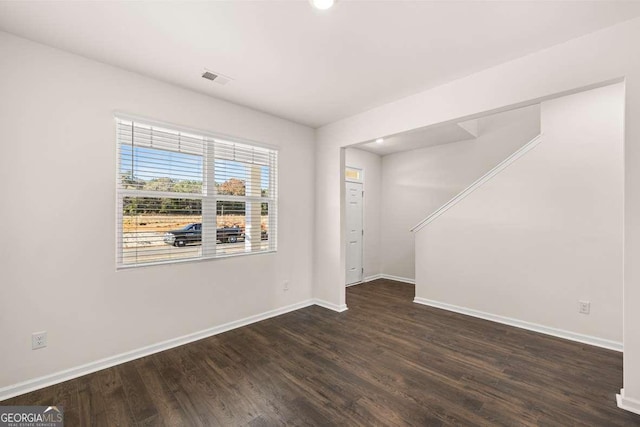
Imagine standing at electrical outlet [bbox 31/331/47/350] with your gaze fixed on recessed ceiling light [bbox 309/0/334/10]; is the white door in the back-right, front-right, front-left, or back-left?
front-left

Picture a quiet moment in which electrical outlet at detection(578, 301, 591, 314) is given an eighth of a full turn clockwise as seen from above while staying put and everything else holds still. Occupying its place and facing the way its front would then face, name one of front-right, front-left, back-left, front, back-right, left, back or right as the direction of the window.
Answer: front

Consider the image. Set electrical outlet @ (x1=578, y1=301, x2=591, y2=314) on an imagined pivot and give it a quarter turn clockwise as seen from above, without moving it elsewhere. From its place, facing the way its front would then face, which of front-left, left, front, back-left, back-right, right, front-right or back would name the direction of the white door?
front

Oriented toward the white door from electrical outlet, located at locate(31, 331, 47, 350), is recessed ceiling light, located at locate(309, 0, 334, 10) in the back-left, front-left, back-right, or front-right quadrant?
front-right

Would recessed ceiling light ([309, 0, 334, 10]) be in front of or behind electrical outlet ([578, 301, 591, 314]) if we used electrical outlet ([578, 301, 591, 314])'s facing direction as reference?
in front
